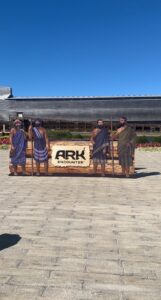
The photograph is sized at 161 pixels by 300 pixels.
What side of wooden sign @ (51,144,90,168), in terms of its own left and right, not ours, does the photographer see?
front

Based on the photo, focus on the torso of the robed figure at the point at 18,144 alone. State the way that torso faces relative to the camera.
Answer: toward the camera

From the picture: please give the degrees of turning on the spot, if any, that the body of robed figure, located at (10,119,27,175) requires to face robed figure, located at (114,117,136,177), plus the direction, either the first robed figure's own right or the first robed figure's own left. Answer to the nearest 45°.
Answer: approximately 90° to the first robed figure's own left

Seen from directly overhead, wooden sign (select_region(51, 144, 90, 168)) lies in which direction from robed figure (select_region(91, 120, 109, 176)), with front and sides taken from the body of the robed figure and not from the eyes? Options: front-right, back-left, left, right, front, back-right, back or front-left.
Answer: right

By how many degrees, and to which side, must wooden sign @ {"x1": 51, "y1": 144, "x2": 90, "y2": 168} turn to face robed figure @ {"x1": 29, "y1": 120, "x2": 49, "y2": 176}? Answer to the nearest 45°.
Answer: approximately 90° to its right

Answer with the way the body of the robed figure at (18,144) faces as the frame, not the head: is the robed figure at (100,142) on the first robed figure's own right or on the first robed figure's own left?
on the first robed figure's own left

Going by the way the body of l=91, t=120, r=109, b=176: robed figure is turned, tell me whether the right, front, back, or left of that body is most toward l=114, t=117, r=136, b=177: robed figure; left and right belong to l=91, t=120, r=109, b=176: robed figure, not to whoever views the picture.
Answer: left

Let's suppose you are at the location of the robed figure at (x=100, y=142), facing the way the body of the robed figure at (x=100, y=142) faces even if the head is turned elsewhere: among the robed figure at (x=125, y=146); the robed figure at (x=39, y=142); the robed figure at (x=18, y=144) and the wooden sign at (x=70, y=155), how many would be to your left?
1

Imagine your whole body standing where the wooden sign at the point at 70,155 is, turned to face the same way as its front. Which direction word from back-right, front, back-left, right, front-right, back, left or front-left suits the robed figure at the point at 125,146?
left

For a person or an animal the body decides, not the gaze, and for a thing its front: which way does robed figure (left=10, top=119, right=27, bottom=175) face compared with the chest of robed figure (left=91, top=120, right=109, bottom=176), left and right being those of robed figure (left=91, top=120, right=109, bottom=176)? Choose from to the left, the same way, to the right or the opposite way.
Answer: the same way

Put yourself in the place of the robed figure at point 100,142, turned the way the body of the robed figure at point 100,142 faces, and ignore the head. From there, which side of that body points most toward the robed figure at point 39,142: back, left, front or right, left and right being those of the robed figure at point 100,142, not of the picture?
right

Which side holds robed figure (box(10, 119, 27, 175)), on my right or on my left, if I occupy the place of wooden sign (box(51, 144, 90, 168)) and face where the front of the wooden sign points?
on my right

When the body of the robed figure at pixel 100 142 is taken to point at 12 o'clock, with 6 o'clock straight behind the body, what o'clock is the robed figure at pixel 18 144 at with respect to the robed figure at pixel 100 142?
the robed figure at pixel 18 144 is roughly at 3 o'clock from the robed figure at pixel 100 142.
